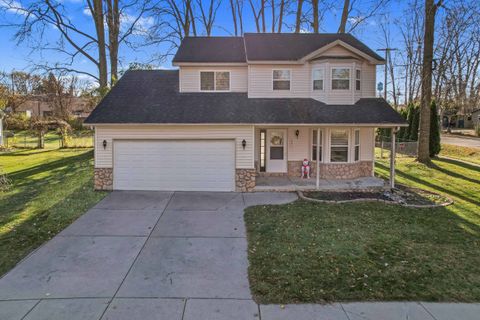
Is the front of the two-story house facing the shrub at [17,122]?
no

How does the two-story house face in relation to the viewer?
toward the camera

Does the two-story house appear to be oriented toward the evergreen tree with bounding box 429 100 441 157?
no

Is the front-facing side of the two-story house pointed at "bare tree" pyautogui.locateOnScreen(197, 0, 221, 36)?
no
